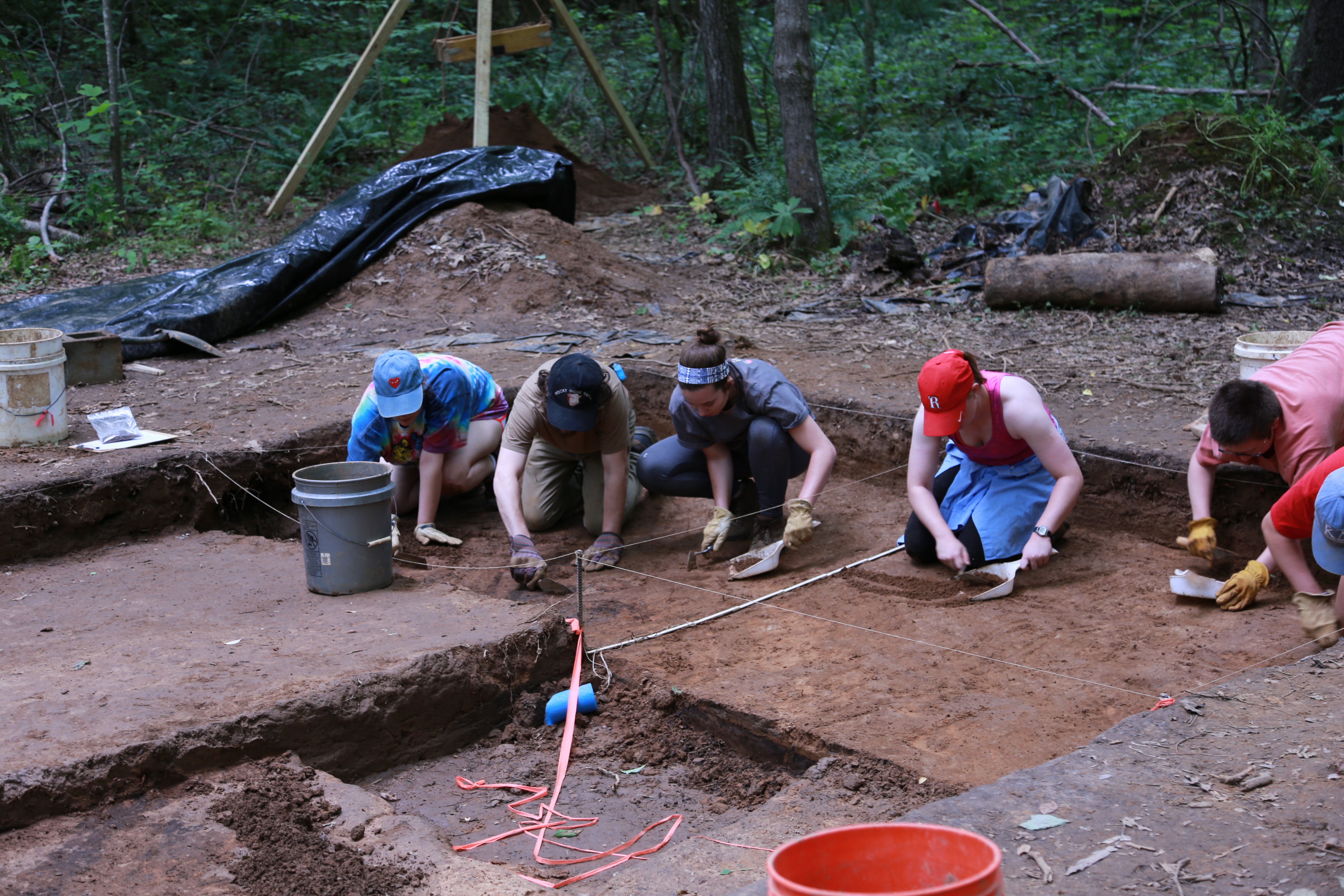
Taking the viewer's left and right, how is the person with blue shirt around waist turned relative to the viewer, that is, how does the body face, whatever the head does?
facing the viewer and to the left of the viewer

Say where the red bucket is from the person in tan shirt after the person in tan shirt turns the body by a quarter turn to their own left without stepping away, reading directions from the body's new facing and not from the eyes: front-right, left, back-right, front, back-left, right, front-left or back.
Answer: right

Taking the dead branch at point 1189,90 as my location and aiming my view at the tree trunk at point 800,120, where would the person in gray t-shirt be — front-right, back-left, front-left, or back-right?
front-left

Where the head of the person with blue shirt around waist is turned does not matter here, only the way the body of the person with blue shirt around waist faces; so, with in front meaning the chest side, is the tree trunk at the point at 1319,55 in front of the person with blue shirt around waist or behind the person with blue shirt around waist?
behind

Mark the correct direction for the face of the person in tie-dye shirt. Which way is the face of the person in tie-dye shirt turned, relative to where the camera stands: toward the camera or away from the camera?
toward the camera

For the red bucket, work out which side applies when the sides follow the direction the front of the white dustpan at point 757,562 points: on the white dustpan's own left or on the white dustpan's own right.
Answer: on the white dustpan's own left

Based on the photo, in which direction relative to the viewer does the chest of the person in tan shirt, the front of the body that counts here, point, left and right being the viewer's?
facing the viewer

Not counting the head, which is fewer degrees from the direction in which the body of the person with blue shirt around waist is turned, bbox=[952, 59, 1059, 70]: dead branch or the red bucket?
the red bucket

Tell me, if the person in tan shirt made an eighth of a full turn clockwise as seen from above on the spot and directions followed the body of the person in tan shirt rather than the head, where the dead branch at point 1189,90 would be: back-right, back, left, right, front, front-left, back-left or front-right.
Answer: back

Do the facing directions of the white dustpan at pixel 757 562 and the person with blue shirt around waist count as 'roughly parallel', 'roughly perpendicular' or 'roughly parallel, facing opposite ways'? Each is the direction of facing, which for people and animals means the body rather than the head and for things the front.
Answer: roughly parallel

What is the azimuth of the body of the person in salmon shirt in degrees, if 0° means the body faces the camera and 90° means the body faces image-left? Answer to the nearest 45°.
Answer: approximately 45°

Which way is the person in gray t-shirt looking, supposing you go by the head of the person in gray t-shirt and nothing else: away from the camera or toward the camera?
toward the camera

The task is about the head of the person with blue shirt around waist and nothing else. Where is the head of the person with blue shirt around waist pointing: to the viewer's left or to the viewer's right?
to the viewer's left
